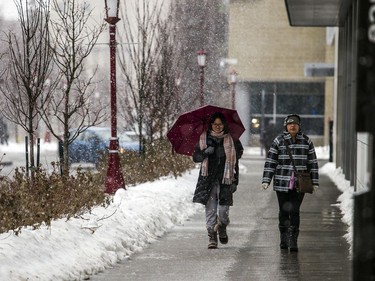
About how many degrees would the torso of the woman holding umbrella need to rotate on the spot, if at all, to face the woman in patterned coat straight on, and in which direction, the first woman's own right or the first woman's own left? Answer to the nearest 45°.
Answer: approximately 90° to the first woman's own left

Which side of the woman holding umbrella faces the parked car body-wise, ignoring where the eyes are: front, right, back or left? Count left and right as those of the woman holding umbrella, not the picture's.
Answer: back

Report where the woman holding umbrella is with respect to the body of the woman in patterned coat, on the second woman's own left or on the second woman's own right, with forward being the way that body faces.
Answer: on the second woman's own right

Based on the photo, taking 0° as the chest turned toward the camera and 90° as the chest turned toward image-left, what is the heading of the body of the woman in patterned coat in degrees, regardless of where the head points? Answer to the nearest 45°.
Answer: approximately 0°

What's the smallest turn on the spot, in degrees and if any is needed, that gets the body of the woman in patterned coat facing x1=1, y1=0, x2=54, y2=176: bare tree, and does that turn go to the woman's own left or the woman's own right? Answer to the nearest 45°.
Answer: approximately 135° to the woman's own right

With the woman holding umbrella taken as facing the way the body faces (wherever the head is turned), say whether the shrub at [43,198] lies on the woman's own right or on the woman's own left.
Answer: on the woman's own right

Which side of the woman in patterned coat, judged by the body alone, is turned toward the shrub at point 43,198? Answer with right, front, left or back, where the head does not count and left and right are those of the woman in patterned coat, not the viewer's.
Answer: right

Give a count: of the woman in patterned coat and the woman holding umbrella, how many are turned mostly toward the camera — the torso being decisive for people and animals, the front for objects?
2
